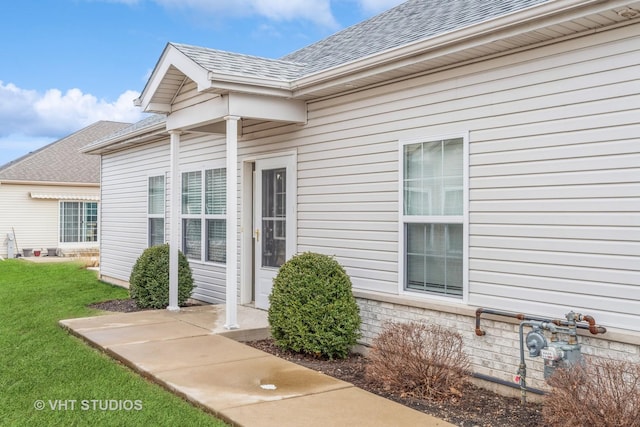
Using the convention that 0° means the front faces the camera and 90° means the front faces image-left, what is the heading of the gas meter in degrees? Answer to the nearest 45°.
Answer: approximately 45°

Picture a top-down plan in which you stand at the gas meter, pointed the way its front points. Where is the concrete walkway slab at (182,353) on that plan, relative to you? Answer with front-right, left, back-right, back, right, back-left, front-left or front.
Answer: front-right

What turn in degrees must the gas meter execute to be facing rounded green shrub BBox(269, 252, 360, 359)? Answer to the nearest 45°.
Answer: approximately 45° to its right

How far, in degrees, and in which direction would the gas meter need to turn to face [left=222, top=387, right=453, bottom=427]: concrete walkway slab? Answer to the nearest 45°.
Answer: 0° — it already faces it

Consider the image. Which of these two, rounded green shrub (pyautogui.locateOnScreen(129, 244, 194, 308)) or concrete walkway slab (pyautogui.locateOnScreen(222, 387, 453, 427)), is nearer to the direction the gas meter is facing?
the concrete walkway slab

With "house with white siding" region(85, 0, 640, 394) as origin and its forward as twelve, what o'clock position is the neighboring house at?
The neighboring house is roughly at 3 o'clock from the house with white siding.

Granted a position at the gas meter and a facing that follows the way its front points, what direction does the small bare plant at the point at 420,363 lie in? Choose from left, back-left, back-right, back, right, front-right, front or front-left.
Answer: front-right

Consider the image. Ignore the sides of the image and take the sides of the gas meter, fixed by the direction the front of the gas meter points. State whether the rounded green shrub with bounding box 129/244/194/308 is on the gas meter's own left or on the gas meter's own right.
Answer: on the gas meter's own right

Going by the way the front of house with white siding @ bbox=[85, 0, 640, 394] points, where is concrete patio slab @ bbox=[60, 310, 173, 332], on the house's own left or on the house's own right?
on the house's own right
